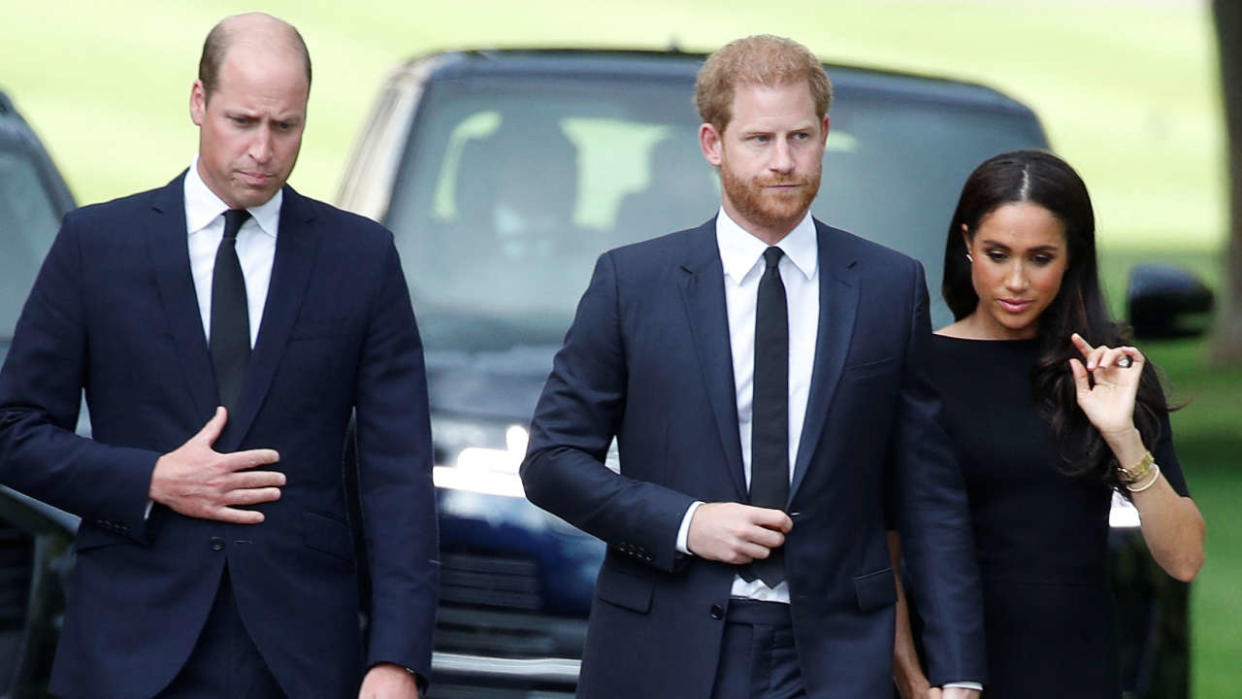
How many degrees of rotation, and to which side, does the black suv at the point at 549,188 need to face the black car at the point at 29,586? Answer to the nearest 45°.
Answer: approximately 45° to its right

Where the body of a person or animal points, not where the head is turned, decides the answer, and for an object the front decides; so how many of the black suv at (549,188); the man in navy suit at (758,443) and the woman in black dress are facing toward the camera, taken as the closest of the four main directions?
3

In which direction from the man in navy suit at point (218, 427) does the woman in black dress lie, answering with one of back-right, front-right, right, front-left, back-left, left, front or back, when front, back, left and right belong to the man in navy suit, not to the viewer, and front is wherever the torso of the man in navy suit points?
left

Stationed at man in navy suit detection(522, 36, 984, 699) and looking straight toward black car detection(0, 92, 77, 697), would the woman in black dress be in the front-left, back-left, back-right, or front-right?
back-right

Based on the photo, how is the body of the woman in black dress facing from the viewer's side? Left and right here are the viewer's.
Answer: facing the viewer

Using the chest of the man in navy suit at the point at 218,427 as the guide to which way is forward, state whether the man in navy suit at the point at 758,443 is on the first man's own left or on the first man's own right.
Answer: on the first man's own left

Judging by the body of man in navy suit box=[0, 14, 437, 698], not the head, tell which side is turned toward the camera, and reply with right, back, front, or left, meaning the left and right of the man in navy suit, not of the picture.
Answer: front

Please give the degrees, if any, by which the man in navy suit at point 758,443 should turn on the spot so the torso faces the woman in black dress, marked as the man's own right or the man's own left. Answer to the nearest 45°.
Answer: approximately 135° to the man's own left

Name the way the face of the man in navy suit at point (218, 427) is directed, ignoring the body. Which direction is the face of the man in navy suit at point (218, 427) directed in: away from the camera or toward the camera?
toward the camera

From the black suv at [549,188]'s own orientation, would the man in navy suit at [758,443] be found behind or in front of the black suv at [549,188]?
in front

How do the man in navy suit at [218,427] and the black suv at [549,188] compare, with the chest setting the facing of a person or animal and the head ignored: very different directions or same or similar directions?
same or similar directions

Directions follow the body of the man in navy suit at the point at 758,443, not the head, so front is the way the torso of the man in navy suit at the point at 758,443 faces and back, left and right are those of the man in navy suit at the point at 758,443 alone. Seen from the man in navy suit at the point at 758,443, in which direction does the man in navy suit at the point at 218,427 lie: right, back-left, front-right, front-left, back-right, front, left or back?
right
